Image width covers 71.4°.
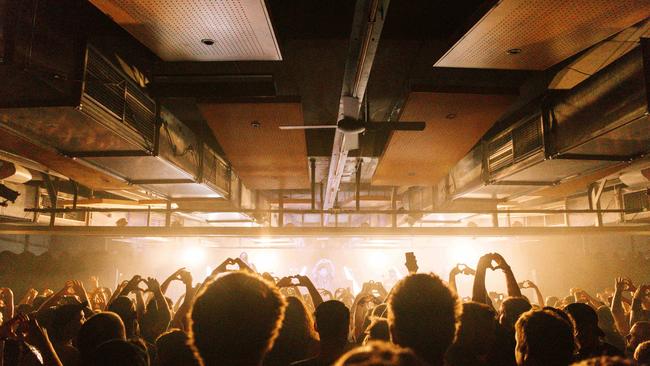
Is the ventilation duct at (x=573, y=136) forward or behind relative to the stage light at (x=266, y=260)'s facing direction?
forward

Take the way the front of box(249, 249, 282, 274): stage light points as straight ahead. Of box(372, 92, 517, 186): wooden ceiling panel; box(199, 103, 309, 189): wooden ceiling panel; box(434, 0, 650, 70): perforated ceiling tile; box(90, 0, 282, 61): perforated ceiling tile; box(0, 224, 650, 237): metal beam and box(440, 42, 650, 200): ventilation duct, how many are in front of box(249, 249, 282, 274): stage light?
6

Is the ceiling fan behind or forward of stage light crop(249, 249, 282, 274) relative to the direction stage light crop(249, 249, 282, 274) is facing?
forward

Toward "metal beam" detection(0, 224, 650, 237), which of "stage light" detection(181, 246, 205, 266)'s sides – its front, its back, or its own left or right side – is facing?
front

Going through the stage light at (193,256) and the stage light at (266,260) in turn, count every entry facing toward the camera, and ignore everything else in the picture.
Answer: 2

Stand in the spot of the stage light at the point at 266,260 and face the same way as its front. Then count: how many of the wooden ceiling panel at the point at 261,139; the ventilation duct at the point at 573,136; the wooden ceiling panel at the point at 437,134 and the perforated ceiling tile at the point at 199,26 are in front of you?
4

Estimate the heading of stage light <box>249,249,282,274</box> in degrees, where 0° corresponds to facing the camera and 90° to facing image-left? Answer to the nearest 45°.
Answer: approximately 0°

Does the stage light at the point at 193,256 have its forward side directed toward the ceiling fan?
yes

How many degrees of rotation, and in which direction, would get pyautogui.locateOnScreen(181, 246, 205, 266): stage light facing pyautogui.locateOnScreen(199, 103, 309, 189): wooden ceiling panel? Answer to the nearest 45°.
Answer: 0° — it already faces it

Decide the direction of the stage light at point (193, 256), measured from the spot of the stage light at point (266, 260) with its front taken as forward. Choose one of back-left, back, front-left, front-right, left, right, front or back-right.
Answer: right

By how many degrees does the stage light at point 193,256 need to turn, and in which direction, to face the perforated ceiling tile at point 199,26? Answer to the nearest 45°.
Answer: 0° — it already faces it
